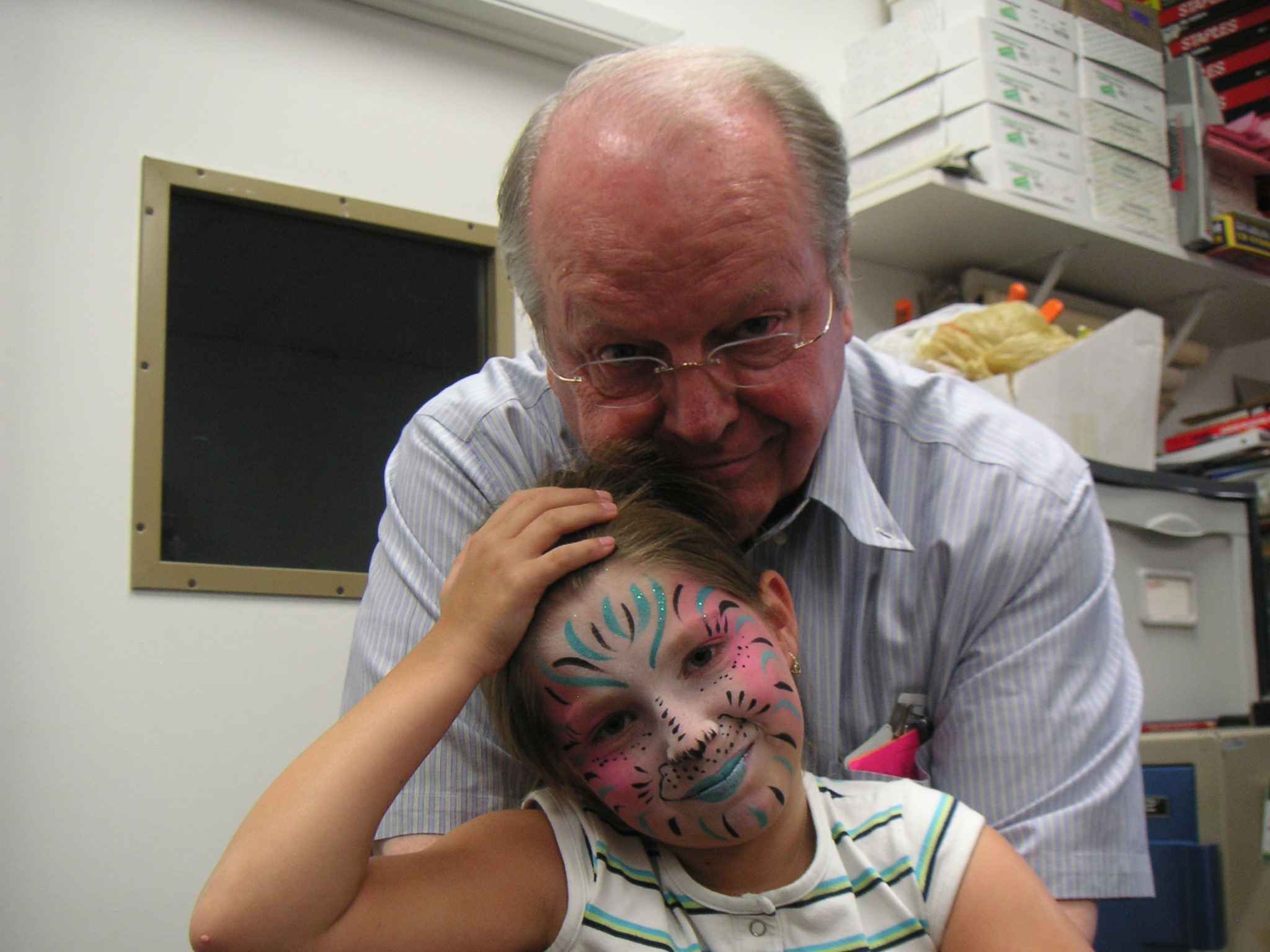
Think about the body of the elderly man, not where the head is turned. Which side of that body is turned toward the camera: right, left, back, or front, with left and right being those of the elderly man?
front

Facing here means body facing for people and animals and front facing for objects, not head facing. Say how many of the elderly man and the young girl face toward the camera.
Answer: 2

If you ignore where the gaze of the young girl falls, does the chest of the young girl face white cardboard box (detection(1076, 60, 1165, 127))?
no

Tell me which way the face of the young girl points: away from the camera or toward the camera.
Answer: toward the camera

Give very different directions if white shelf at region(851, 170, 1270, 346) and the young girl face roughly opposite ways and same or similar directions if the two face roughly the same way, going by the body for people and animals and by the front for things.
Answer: same or similar directions

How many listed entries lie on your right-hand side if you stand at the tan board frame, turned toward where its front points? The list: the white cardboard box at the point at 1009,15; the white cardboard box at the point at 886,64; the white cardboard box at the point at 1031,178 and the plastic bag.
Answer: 0

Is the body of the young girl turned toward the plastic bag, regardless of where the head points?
no

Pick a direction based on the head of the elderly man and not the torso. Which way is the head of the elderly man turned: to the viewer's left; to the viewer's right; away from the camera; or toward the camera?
toward the camera

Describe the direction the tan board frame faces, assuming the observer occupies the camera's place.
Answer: facing the viewer and to the right of the viewer

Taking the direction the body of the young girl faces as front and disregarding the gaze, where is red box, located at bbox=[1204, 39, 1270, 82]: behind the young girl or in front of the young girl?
behind

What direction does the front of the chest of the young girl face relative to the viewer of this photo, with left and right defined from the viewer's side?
facing the viewer

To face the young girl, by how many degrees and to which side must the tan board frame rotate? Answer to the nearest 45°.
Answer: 0° — it already faces them

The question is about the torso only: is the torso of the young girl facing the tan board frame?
no

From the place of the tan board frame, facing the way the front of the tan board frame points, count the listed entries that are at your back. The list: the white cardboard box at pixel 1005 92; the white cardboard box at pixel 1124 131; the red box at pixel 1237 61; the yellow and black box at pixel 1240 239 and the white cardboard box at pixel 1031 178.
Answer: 0
